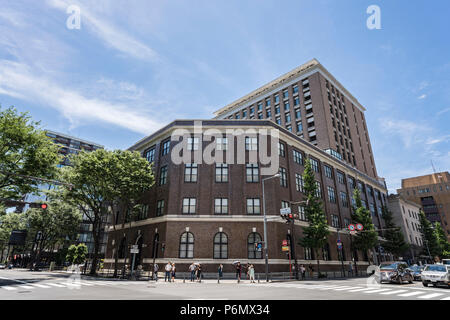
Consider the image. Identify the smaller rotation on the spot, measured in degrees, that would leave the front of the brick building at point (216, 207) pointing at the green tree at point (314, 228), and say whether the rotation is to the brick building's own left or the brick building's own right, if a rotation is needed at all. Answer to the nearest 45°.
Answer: approximately 90° to the brick building's own left

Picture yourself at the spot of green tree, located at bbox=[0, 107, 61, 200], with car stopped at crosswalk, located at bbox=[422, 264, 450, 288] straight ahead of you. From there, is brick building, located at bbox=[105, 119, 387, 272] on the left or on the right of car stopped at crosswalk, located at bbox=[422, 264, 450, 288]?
left

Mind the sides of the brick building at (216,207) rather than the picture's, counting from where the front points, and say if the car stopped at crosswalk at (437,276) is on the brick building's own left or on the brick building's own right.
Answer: on the brick building's own left

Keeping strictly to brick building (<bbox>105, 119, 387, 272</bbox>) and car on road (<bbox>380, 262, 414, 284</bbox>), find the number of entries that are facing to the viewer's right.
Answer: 0

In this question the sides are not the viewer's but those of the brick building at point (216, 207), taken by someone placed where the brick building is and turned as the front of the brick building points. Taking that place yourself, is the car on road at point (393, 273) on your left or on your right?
on your left

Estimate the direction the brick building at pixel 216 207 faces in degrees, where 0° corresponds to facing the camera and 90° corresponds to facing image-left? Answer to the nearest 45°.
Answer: approximately 0°

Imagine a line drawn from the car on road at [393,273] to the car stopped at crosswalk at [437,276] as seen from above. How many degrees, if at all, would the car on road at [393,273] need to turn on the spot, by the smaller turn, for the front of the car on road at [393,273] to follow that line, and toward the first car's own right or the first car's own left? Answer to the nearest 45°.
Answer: approximately 90° to the first car's own left

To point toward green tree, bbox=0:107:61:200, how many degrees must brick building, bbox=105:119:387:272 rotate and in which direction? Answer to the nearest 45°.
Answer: approximately 45° to its right

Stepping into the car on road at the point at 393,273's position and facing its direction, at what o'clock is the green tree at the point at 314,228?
The green tree is roughly at 3 o'clock from the car on road.

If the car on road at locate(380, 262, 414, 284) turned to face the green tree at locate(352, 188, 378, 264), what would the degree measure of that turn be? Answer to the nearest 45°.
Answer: approximately 135° to its right

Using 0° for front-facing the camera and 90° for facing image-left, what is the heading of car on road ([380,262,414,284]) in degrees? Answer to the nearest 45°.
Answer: approximately 45°

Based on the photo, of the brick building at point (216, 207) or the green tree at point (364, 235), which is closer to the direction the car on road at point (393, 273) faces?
the brick building
